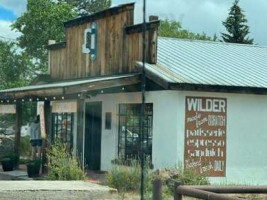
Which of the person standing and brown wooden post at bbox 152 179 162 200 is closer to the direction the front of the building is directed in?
the brown wooden post

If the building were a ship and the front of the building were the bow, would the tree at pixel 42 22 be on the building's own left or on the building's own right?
on the building's own right

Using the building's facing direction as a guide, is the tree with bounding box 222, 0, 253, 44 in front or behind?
behind

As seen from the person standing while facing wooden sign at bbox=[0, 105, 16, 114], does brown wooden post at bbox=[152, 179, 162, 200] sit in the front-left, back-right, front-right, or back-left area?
back-left

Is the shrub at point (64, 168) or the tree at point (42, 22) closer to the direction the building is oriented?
the shrub

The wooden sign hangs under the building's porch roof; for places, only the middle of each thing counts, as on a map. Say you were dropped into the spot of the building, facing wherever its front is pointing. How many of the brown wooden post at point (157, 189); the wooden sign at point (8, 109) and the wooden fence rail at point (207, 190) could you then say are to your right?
1

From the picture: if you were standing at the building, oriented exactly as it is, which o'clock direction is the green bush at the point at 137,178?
The green bush is roughly at 11 o'clock from the building.

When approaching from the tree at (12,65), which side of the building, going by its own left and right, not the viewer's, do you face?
right

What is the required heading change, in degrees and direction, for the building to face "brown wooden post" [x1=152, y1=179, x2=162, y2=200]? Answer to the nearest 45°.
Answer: approximately 45° to its left

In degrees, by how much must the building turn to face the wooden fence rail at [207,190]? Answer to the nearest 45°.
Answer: approximately 45° to its left

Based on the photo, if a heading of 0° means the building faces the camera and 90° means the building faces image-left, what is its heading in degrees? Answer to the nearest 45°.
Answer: approximately 45°

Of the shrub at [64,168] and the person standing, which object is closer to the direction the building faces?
the shrub

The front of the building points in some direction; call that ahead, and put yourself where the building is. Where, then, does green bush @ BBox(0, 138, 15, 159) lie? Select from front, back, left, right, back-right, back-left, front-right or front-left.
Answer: right
